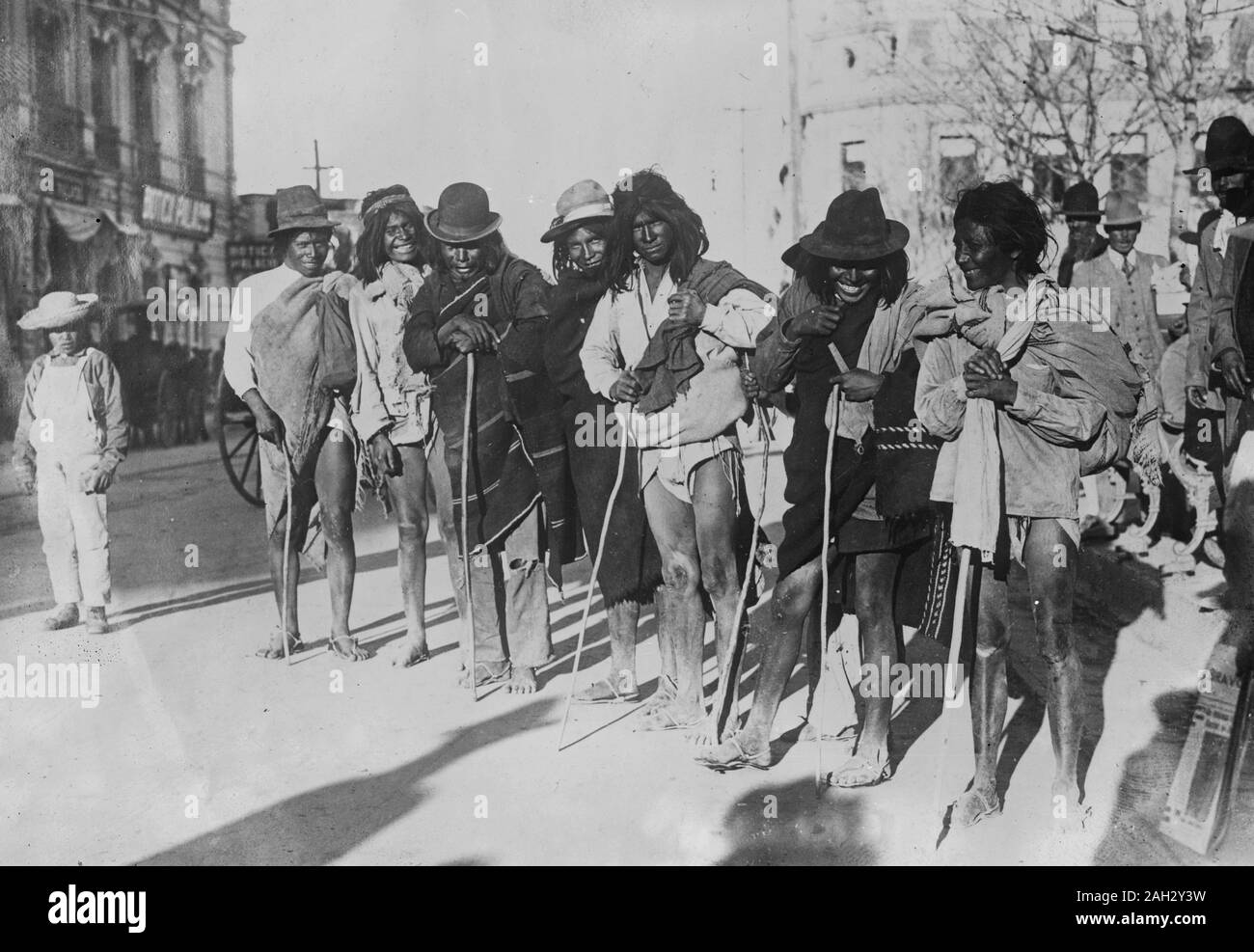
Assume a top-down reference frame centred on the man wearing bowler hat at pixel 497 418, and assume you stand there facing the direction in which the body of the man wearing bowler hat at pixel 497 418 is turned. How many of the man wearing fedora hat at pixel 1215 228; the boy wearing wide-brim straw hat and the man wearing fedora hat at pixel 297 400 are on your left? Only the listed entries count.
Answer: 1

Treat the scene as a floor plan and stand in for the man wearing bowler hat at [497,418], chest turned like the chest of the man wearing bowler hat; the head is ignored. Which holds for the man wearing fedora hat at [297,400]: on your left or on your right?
on your right

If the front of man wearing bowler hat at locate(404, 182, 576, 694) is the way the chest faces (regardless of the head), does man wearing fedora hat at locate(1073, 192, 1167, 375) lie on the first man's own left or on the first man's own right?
on the first man's own left

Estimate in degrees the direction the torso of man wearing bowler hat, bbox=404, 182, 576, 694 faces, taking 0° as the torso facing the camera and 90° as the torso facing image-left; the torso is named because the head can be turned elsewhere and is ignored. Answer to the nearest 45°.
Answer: approximately 0°

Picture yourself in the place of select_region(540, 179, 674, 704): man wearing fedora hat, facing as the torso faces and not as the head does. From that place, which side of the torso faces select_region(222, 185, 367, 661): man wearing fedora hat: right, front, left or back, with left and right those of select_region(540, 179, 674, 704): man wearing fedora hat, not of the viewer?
right

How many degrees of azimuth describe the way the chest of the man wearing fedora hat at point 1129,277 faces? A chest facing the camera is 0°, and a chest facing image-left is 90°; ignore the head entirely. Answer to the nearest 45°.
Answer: approximately 0°

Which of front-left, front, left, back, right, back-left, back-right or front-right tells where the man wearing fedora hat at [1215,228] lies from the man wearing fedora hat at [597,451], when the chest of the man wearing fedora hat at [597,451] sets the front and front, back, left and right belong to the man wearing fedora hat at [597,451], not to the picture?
back-left

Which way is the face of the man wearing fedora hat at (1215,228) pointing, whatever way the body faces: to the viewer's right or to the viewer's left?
to the viewer's left

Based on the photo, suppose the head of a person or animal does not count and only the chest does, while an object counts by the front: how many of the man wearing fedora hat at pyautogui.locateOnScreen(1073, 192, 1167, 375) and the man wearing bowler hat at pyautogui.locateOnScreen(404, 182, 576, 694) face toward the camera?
2
